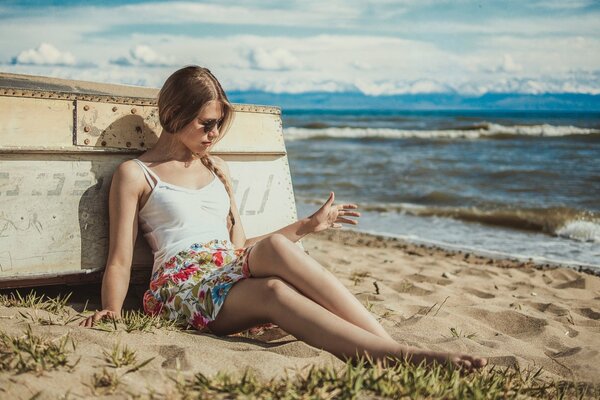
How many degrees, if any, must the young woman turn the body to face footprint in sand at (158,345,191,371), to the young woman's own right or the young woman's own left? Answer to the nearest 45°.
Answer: approximately 45° to the young woman's own right

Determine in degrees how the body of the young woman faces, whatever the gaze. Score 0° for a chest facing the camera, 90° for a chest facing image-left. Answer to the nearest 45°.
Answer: approximately 315°

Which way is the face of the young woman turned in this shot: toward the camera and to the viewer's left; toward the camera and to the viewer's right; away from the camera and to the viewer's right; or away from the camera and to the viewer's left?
toward the camera and to the viewer's right

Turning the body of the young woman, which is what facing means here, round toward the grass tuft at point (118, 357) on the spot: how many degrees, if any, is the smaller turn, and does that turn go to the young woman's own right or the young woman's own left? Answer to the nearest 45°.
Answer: approximately 45° to the young woman's own right

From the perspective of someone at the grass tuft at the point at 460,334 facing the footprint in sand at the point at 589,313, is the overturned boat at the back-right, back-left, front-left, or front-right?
back-left

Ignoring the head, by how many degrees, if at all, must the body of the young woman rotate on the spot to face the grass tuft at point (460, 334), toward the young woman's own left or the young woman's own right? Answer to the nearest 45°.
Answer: approximately 45° to the young woman's own left

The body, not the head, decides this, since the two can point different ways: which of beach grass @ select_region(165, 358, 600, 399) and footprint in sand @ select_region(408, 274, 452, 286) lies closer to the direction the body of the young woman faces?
the beach grass

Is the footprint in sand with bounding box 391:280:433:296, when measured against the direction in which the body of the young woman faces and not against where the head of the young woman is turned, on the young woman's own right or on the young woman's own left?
on the young woman's own left

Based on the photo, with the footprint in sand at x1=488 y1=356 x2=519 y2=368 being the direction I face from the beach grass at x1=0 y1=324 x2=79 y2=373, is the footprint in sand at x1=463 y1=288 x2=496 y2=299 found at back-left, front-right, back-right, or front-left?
front-left

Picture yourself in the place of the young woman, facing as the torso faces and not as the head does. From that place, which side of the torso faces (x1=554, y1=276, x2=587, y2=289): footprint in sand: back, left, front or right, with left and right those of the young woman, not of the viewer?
left

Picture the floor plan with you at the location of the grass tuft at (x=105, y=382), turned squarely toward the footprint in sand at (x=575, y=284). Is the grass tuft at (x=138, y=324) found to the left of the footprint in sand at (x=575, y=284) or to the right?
left

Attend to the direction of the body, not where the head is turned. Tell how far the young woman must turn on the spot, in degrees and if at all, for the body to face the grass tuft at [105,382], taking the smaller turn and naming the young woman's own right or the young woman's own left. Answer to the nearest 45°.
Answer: approximately 45° to the young woman's own right

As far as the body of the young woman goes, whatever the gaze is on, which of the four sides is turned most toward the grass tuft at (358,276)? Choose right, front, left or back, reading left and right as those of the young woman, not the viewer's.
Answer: left

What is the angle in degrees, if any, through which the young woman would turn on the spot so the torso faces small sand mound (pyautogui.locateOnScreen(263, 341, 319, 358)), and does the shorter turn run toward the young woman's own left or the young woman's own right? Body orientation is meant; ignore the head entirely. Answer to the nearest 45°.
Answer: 0° — they already face it
